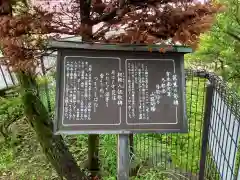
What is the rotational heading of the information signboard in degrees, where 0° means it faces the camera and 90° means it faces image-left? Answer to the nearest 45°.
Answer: approximately 0°
